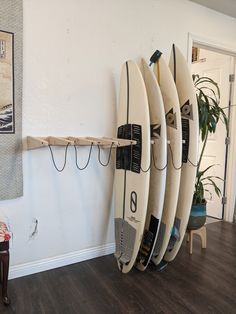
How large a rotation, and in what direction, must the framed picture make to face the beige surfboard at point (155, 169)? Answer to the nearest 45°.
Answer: approximately 45° to its left

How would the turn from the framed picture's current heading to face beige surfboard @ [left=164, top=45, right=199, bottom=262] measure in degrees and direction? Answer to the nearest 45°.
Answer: approximately 45° to its left

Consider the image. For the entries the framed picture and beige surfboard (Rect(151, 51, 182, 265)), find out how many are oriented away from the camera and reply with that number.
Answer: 0
